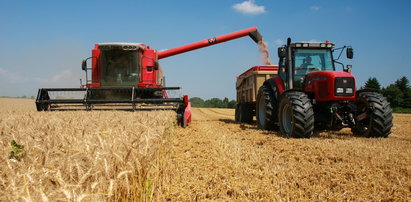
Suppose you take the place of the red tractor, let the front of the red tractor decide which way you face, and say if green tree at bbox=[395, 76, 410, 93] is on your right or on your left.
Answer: on your left

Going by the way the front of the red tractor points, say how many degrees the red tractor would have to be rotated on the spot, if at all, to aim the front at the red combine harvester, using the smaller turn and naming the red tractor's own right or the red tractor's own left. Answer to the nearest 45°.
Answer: approximately 135° to the red tractor's own right

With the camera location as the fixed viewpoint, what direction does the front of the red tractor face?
facing the viewer and to the right of the viewer
